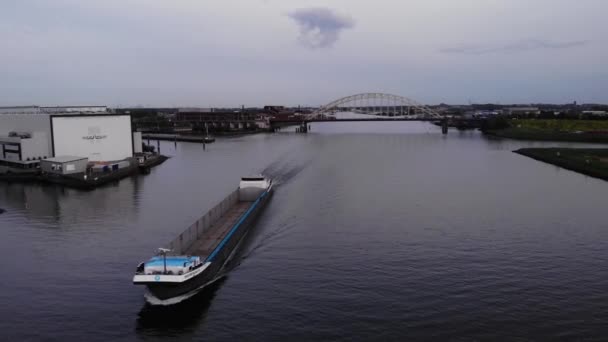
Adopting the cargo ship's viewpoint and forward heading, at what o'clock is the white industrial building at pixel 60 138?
The white industrial building is roughly at 4 o'clock from the cargo ship.

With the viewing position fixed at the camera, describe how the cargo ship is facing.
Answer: facing the viewer and to the left of the viewer

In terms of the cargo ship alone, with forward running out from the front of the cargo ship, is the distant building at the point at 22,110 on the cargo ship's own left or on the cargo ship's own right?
on the cargo ship's own right
